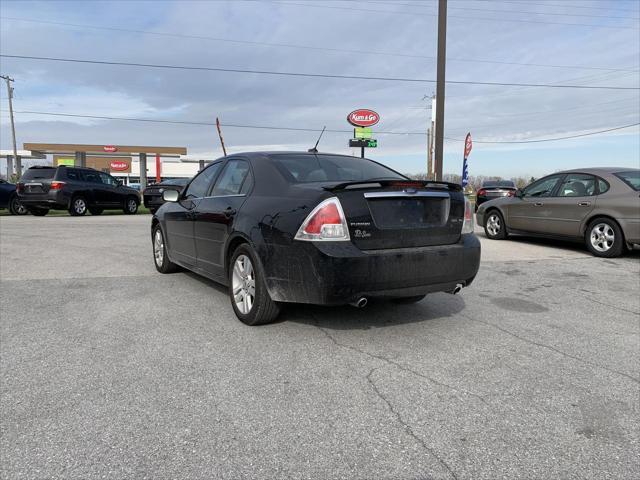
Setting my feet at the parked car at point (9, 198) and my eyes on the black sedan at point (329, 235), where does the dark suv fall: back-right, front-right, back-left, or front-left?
front-left

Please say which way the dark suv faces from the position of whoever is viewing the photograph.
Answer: facing away from the viewer and to the right of the viewer

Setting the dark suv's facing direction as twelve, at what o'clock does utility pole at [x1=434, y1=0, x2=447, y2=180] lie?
The utility pole is roughly at 2 o'clock from the dark suv.

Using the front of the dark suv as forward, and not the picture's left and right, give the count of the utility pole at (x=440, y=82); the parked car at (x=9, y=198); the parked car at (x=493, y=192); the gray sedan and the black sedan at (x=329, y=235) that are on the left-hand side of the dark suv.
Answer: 1

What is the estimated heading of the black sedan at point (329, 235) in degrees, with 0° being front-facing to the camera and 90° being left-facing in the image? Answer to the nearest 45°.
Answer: approximately 135°

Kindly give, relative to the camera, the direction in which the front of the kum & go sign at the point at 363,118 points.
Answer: facing the viewer

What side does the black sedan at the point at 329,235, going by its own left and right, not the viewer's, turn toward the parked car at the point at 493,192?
right

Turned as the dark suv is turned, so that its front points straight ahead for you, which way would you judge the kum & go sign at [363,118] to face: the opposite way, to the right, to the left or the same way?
the opposite way

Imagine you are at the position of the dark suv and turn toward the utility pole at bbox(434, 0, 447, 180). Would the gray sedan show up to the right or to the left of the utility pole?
right

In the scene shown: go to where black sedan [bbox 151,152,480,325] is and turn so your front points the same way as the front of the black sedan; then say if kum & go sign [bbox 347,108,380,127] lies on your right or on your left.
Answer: on your right

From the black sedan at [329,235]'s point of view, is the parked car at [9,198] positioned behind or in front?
in front

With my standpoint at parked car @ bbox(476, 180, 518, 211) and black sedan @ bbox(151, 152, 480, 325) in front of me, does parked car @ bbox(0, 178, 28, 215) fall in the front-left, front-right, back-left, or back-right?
front-right

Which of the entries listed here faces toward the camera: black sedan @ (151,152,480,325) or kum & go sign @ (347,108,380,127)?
the kum & go sign

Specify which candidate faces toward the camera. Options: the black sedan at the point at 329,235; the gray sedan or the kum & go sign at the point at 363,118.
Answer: the kum & go sign
